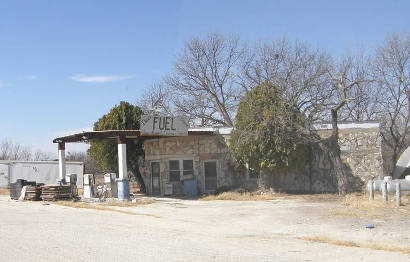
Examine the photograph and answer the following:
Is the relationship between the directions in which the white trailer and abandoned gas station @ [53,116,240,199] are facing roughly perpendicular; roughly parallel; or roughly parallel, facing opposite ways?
roughly perpendicular

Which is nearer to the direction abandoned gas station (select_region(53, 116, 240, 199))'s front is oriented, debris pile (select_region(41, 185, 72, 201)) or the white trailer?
the debris pile

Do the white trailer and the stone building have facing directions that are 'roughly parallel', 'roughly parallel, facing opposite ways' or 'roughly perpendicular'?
roughly perpendicular

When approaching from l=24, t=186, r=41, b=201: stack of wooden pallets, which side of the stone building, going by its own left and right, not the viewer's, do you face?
right

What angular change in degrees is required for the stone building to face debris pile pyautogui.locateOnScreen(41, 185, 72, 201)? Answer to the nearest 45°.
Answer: approximately 90° to its right

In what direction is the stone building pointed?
toward the camera

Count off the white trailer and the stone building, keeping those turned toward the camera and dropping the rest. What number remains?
1

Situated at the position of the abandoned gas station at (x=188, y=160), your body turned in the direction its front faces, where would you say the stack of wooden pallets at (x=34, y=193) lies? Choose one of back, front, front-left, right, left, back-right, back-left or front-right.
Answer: right

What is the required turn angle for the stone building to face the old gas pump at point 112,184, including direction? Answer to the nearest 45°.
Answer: approximately 45° to its right

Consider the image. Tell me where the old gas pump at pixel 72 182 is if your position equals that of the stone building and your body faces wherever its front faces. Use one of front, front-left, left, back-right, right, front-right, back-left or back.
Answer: right

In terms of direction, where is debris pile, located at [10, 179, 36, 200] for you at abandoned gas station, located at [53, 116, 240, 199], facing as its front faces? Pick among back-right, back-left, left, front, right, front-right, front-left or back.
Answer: right
